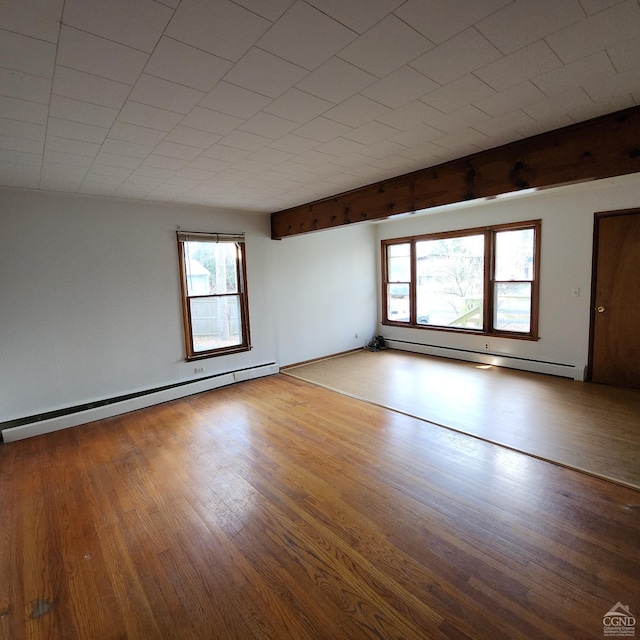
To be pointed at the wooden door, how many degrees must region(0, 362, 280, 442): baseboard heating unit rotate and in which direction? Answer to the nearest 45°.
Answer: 0° — it already faces it

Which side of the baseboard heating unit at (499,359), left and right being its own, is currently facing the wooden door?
left

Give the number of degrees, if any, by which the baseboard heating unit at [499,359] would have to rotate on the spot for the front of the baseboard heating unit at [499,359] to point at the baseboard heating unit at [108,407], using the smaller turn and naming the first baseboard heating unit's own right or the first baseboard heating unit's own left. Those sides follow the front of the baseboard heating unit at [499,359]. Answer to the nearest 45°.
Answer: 0° — it already faces it

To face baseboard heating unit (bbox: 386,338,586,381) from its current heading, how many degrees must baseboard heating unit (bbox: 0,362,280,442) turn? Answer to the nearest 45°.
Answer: approximately 45° to its left

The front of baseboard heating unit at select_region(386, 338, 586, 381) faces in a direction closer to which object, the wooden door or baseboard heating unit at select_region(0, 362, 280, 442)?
the baseboard heating unit

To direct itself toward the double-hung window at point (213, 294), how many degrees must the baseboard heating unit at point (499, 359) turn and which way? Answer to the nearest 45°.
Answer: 0° — it already faces it

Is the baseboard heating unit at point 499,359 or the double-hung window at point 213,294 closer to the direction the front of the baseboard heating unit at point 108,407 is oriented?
the baseboard heating unit

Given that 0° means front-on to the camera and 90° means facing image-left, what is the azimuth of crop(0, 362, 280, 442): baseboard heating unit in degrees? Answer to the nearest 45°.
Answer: approximately 315°

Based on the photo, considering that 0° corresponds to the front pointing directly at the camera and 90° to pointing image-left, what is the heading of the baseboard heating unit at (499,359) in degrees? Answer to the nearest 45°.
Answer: approximately 45°

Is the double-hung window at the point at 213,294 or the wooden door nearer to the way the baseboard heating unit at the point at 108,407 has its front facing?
the wooden door
